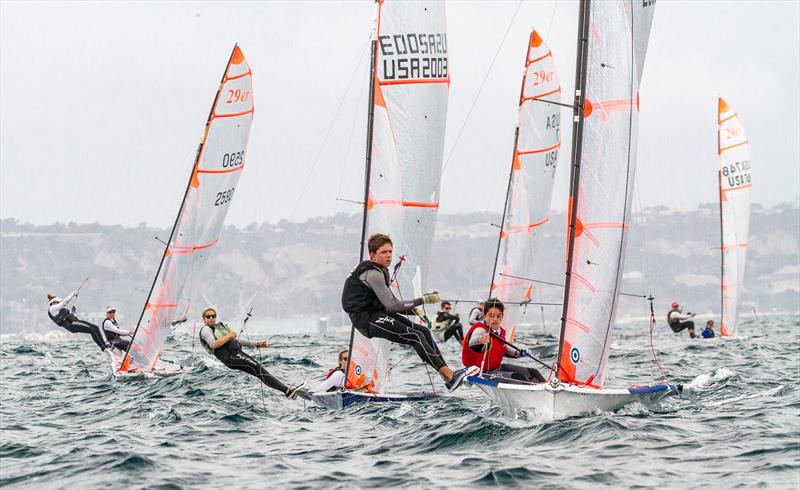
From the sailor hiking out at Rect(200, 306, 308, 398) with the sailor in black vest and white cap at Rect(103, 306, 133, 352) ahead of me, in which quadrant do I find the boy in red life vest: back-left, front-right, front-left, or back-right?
back-right

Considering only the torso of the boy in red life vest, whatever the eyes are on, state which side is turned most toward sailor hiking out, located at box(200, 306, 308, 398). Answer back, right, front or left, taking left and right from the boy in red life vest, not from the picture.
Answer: back

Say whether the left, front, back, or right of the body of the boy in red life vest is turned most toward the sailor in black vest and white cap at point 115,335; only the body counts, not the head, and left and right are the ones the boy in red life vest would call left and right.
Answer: back

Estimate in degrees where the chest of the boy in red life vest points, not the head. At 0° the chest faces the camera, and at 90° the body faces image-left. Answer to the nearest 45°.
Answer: approximately 315°
